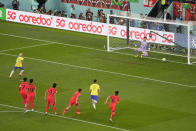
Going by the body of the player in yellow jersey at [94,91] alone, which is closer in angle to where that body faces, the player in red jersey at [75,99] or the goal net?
the goal net

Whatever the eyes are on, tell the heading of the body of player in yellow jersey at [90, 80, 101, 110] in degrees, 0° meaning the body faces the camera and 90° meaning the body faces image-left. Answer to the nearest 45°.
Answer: approximately 180°

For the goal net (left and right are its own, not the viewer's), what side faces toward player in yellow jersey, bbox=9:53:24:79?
front

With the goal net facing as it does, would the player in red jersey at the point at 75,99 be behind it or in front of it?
in front

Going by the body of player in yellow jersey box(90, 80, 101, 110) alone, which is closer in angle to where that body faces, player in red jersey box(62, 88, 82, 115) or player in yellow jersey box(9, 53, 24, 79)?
the player in yellow jersey

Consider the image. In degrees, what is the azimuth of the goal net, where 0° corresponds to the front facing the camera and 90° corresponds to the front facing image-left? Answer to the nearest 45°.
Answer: approximately 45°

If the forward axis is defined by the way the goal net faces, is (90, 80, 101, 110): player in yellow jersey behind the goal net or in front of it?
in front

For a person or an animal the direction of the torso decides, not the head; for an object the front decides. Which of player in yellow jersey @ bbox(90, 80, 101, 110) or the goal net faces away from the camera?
the player in yellow jersey

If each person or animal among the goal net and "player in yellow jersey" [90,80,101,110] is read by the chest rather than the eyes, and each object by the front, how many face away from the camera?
1

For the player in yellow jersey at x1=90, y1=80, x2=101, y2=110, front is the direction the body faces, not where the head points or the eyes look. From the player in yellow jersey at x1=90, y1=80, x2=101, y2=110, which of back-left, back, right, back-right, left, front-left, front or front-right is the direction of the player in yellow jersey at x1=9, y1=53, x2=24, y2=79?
front-left
